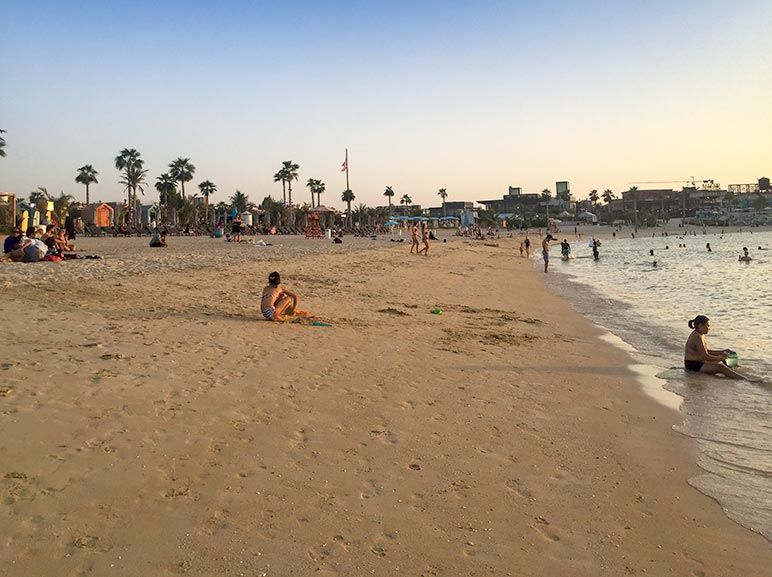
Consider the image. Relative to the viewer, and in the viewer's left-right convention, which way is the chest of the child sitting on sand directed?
facing away from the viewer and to the right of the viewer

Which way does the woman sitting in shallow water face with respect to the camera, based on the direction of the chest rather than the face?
to the viewer's right

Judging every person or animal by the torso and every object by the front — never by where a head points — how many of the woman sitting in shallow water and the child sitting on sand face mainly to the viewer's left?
0

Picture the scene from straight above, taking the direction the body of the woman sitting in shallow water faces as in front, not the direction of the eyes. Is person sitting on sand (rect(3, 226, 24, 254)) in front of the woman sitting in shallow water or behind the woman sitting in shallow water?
behind

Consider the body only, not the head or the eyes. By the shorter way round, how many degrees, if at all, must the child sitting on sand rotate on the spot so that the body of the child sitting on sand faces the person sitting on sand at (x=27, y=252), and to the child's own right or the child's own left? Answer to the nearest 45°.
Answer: approximately 90° to the child's own left

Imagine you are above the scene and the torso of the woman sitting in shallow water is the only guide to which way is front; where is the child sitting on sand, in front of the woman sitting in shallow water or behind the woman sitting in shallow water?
behind

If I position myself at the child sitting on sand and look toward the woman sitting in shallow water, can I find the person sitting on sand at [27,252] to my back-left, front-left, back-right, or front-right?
back-left

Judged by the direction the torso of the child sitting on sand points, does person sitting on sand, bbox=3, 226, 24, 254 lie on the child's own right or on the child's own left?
on the child's own left

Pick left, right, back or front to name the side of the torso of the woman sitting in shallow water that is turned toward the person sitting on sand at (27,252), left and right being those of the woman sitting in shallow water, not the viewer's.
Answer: back
